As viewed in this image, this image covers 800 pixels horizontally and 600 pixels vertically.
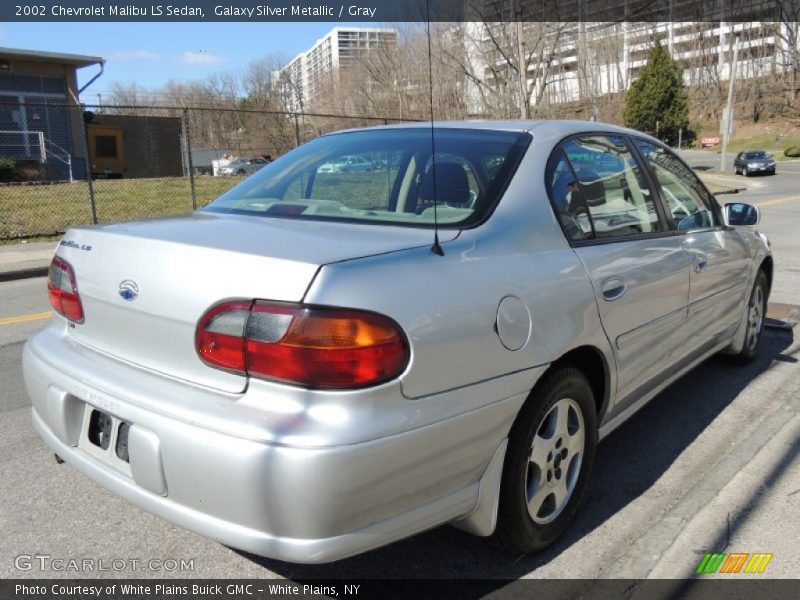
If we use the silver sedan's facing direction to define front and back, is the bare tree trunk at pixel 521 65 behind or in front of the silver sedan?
in front

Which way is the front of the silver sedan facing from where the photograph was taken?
facing away from the viewer and to the right of the viewer

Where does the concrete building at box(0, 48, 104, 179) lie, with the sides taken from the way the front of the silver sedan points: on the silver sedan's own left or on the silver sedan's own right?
on the silver sedan's own left

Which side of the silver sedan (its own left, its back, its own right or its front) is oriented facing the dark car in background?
front

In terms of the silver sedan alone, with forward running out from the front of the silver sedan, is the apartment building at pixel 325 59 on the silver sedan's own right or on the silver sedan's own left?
on the silver sedan's own left

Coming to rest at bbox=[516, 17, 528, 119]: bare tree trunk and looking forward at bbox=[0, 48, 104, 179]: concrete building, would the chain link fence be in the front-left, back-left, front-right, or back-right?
front-left

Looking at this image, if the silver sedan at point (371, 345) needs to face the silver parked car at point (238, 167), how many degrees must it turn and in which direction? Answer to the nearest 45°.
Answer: approximately 45° to its left

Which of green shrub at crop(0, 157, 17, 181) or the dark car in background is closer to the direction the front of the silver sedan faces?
the dark car in background

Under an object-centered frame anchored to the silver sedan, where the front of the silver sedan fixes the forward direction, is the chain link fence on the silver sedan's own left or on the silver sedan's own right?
on the silver sedan's own left
